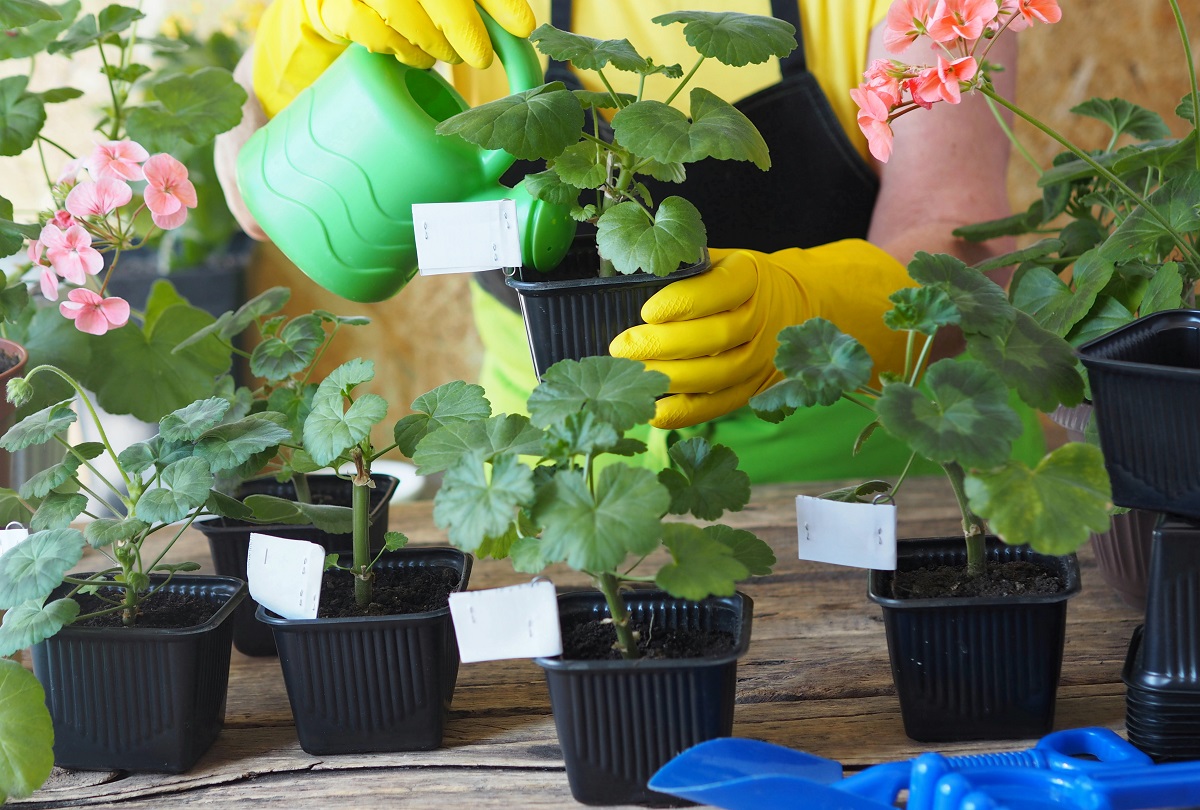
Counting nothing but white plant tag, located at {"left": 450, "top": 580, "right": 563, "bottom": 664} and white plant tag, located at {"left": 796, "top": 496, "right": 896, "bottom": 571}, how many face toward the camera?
2

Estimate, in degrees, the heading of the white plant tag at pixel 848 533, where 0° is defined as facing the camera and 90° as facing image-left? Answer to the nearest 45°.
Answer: approximately 0°

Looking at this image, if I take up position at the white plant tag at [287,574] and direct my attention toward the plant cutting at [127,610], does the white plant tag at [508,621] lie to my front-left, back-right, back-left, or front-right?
back-left
